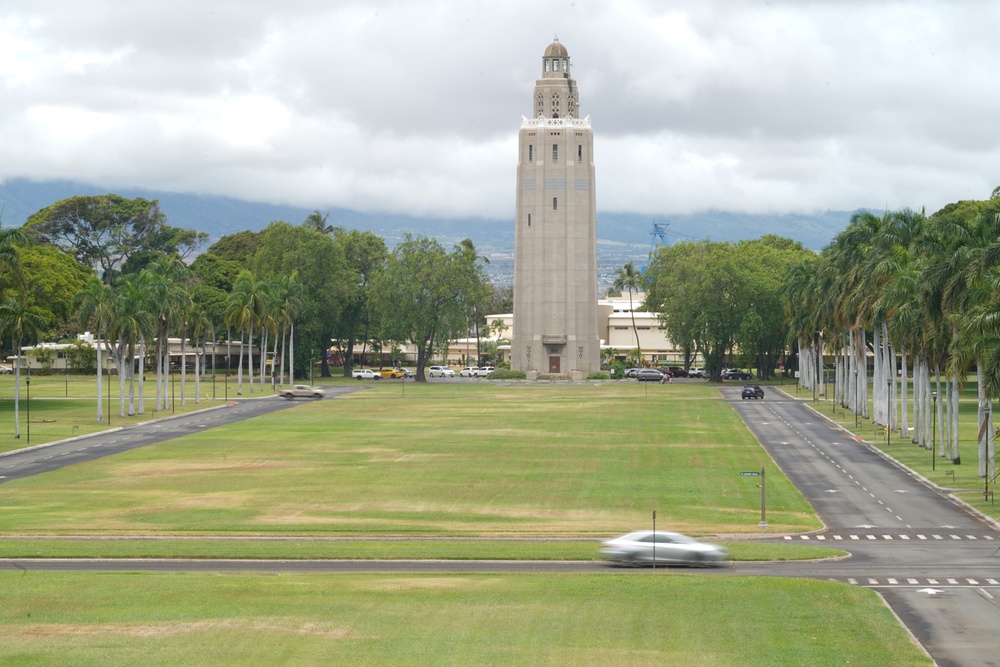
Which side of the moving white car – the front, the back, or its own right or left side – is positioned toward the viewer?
right
